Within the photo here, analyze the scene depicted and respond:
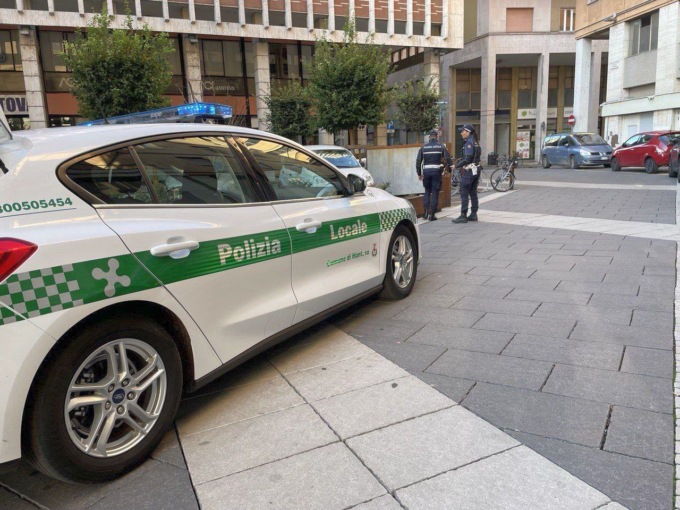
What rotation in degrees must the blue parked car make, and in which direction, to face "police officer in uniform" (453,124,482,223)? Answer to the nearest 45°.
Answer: approximately 45° to its right

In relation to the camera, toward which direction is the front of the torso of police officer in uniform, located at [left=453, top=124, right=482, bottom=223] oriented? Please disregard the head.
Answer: to the viewer's left

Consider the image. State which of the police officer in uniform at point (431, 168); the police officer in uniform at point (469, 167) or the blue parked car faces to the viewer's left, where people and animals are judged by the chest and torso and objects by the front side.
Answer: the police officer in uniform at point (469, 167)

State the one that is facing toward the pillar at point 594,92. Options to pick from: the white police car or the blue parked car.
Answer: the white police car

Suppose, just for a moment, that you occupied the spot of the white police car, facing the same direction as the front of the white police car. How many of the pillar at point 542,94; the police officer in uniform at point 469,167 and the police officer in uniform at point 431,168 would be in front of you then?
3

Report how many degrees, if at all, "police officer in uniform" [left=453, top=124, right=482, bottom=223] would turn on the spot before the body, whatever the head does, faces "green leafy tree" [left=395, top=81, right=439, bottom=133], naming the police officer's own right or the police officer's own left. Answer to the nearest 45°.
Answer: approximately 90° to the police officer's own right

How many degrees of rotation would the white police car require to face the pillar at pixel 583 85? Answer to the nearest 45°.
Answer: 0° — it already faces it
